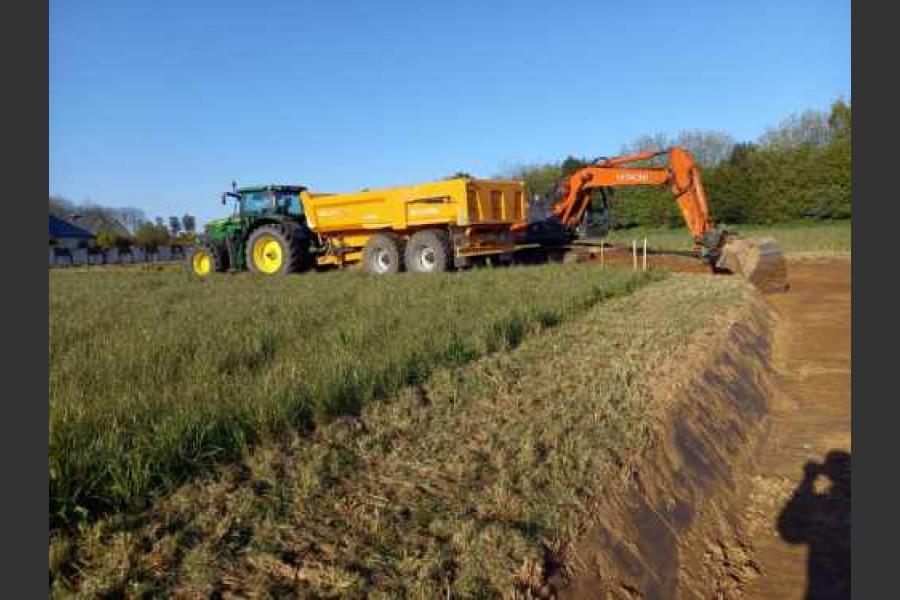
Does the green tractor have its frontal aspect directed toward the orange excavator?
no

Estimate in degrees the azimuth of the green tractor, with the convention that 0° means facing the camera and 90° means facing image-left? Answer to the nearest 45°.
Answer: approximately 90°

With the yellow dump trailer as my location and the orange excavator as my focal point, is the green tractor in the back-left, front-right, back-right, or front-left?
back-left

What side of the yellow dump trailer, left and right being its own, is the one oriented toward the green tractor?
front

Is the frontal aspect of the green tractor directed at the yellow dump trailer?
no

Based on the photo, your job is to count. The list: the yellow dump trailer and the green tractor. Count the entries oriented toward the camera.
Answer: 0

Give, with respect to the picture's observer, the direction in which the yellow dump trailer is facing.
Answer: facing away from the viewer and to the left of the viewer

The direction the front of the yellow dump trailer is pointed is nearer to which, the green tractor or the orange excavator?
the green tractor
